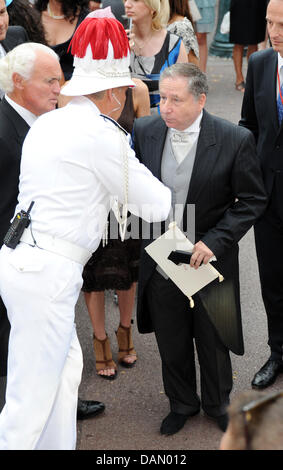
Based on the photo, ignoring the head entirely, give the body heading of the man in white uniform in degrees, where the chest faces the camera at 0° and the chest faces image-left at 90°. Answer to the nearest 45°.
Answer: approximately 225°

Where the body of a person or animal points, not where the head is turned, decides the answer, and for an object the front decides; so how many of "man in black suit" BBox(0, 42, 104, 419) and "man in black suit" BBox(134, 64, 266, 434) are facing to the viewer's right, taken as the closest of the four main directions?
1

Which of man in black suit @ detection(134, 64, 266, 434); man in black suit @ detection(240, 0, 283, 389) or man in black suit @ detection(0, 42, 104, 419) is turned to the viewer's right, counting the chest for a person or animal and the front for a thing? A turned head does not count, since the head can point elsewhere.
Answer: man in black suit @ detection(0, 42, 104, 419)

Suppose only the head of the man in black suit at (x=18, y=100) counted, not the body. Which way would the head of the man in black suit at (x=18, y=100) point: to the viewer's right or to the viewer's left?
to the viewer's right

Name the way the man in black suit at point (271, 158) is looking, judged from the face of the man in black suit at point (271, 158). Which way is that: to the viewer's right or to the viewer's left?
to the viewer's left

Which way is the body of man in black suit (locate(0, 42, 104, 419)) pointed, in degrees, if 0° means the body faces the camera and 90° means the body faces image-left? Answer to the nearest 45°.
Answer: approximately 270°

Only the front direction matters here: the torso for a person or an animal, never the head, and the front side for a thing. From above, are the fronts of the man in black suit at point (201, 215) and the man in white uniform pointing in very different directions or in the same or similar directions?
very different directions

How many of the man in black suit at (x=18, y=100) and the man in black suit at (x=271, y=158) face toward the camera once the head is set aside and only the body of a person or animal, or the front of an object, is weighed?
1

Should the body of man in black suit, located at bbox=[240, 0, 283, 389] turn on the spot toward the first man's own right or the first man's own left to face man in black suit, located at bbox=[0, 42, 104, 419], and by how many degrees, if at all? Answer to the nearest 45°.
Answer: approximately 45° to the first man's own right

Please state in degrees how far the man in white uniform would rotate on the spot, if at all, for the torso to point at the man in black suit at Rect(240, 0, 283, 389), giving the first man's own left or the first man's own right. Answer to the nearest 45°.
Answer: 0° — they already face them

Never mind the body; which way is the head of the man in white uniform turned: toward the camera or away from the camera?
away from the camera

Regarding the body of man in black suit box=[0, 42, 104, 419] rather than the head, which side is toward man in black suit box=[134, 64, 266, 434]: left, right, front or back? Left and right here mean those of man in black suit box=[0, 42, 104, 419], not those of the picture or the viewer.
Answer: front

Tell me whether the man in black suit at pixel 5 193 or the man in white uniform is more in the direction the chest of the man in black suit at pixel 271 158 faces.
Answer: the man in white uniform

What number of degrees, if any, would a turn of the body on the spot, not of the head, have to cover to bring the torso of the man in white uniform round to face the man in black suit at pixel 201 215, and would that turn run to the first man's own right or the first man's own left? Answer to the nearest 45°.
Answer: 0° — they already face them
